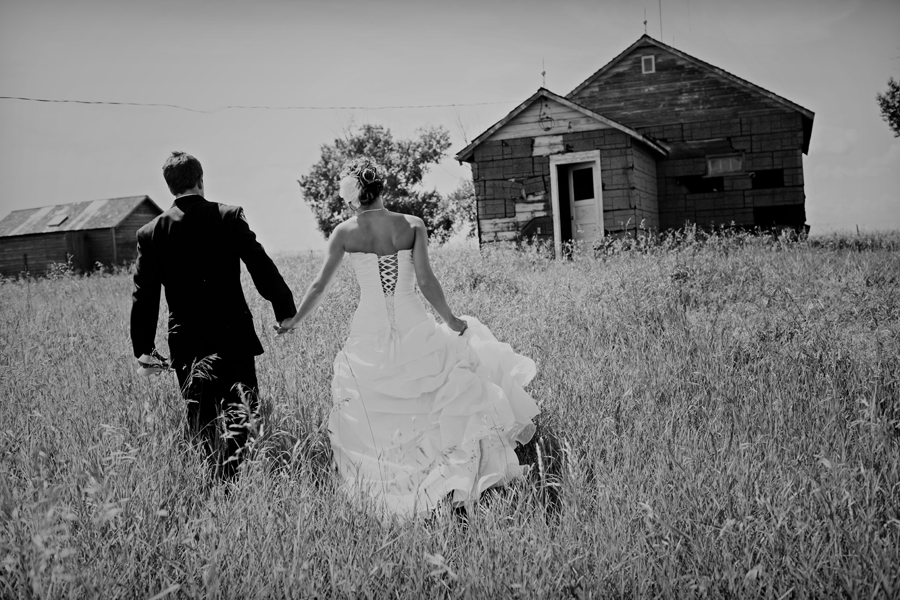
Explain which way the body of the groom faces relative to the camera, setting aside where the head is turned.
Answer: away from the camera

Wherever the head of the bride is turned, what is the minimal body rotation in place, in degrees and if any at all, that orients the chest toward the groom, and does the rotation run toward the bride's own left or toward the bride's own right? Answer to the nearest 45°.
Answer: approximately 90° to the bride's own left

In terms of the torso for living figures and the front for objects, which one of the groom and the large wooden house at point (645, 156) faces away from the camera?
the groom

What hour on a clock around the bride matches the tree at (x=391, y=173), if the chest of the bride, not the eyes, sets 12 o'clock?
The tree is roughly at 12 o'clock from the bride.

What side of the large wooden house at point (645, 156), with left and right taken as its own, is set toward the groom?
front

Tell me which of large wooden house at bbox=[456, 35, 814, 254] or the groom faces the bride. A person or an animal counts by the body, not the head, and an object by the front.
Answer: the large wooden house

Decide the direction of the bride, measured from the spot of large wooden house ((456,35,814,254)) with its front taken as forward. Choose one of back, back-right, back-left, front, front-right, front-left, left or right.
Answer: front

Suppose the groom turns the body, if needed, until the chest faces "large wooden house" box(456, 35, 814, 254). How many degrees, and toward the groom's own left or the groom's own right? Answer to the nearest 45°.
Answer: approximately 45° to the groom's own right

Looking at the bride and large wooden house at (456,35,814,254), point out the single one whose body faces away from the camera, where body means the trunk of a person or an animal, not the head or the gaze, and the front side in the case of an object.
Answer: the bride

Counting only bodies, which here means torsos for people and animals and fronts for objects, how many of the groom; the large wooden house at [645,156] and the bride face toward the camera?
1

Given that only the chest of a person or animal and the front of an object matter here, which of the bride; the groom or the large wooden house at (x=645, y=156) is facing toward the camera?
the large wooden house

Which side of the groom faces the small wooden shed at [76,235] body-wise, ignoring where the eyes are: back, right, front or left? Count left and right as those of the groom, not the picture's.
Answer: front

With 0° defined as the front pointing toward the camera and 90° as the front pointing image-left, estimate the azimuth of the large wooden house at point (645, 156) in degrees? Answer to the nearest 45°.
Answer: approximately 0°

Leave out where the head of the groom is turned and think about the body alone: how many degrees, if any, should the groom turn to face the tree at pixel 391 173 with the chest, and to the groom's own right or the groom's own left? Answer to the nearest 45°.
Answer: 0° — they already face it

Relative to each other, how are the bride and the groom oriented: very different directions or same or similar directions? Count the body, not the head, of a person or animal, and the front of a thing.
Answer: same or similar directions

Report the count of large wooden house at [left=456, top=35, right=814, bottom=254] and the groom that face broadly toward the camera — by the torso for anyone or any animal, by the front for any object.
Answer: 1

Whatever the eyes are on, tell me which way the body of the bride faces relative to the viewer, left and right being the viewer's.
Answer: facing away from the viewer
